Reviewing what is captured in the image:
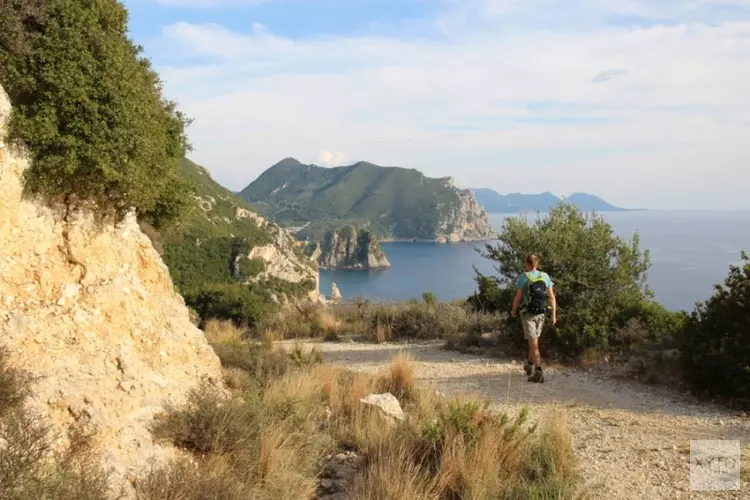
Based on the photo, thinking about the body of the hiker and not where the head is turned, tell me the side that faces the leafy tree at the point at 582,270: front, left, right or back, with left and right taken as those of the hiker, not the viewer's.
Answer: front

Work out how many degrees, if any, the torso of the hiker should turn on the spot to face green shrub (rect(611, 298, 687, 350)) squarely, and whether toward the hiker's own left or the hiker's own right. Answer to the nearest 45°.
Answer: approximately 45° to the hiker's own right

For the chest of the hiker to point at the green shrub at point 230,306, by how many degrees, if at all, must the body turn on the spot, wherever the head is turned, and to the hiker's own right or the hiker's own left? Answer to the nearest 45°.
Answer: approximately 45° to the hiker's own left

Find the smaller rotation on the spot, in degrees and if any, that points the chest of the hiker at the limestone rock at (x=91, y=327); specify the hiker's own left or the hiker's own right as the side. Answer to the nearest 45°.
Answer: approximately 135° to the hiker's own left

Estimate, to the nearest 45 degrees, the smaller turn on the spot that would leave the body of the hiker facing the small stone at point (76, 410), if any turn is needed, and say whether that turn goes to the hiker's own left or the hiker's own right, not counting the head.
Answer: approximately 135° to the hiker's own left

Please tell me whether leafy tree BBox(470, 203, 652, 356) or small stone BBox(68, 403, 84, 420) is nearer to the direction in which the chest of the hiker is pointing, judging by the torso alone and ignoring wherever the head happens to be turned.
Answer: the leafy tree

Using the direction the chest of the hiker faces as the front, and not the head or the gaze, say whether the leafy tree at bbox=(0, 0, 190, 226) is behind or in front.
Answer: behind

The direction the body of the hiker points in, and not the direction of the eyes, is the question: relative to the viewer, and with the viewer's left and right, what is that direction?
facing away from the viewer
